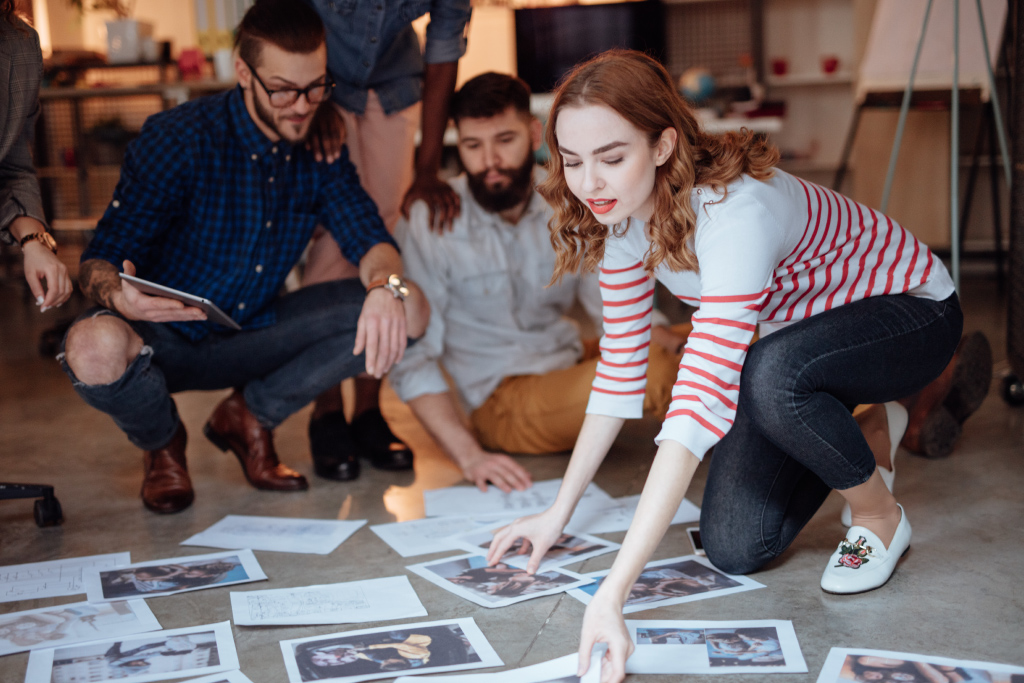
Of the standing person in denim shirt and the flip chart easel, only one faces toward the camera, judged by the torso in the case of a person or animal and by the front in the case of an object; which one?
the standing person in denim shirt

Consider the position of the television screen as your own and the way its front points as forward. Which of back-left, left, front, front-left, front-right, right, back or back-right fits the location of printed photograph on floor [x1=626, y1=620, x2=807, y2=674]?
front

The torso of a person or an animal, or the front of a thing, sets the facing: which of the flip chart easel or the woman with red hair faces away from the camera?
the flip chart easel

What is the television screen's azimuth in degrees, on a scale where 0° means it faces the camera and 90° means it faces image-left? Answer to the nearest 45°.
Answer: approximately 0°

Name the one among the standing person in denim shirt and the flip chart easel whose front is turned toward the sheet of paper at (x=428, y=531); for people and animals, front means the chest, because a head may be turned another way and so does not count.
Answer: the standing person in denim shirt

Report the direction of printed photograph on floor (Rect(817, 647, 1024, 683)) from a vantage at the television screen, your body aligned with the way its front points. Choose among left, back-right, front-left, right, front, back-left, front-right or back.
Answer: front

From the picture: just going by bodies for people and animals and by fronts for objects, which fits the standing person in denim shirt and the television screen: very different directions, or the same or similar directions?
same or similar directions

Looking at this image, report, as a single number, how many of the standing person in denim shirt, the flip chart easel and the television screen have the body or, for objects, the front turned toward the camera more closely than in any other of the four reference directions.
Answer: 2

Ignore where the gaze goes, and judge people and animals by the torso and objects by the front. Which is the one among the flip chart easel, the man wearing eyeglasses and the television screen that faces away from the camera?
the flip chart easel

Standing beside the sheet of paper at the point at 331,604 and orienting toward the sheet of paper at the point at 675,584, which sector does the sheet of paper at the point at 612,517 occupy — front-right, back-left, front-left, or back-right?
front-left

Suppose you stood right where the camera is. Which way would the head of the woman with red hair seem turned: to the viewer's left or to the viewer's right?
to the viewer's left

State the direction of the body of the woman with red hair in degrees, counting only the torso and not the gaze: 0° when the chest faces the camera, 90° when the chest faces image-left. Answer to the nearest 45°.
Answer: approximately 45°

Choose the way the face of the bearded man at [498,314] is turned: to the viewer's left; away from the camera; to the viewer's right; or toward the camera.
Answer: toward the camera

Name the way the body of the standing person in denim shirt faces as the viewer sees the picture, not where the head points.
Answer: toward the camera
